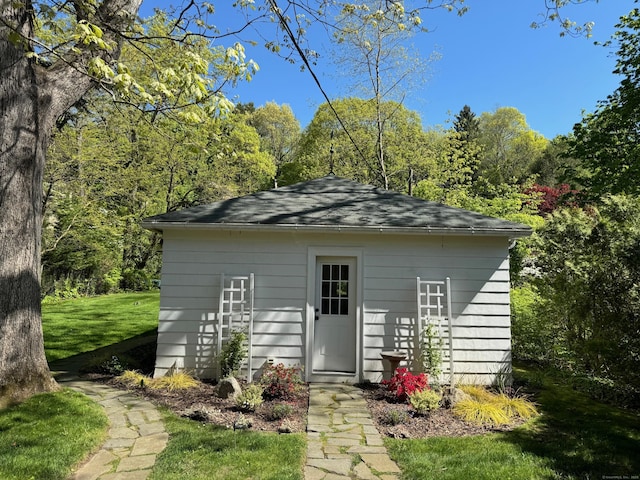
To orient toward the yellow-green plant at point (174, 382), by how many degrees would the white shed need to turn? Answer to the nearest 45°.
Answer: approximately 90° to its right

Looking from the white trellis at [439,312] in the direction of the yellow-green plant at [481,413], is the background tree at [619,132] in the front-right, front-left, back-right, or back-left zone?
back-left

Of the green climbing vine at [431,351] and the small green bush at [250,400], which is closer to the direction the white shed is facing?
the small green bush

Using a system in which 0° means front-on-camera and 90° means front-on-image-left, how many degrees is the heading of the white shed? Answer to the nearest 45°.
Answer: approximately 0°

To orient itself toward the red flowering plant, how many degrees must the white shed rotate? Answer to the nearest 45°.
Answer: approximately 45° to its left

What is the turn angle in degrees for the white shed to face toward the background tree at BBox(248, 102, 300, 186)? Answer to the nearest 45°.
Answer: approximately 180°

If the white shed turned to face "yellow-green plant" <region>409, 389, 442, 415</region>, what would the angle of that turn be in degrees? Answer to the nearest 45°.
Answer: approximately 45° to its left

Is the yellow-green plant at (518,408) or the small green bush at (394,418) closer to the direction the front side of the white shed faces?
the small green bush

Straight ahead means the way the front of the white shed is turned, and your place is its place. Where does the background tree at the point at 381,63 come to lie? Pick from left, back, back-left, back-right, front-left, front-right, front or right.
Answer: back
